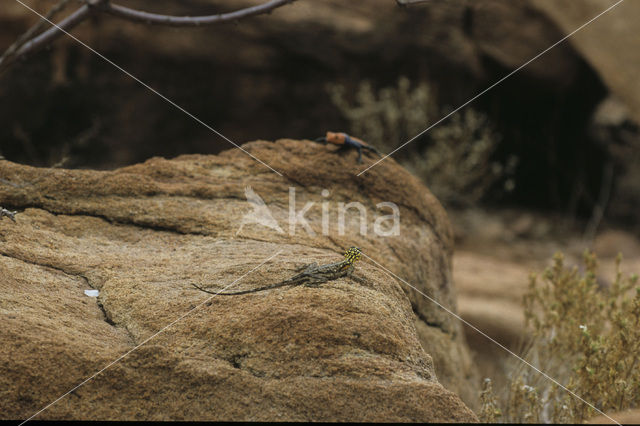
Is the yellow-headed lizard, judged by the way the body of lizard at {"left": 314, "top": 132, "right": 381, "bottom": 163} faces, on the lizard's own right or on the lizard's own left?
on the lizard's own left

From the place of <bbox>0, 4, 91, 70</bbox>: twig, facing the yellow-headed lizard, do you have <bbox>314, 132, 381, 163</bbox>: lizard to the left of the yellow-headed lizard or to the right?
left

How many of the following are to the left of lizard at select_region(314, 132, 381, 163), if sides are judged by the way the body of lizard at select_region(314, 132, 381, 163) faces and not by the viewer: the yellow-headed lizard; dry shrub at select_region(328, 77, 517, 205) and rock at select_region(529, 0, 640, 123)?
1

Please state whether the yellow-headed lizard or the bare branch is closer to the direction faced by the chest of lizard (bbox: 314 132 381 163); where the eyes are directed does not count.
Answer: the bare branch

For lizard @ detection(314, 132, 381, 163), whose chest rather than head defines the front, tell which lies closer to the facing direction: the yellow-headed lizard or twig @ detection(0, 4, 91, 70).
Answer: the twig

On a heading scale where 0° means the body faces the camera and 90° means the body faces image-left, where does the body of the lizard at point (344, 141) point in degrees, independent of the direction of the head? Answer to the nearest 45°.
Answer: approximately 90°

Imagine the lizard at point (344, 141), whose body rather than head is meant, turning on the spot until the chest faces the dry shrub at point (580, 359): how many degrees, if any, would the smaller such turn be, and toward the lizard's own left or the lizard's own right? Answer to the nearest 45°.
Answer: approximately 180°

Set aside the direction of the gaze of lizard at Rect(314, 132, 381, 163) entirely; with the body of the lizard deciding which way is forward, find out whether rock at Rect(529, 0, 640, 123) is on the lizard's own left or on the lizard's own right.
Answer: on the lizard's own right
